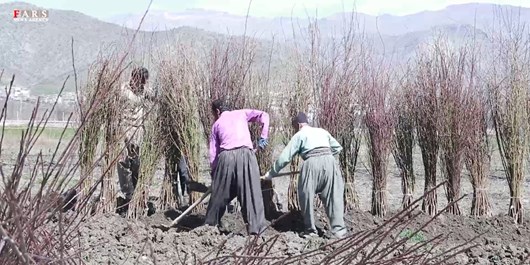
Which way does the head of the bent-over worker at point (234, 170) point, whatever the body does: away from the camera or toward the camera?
away from the camera

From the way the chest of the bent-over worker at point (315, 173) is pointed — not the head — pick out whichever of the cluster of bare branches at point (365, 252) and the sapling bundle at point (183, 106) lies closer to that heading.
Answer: the sapling bundle

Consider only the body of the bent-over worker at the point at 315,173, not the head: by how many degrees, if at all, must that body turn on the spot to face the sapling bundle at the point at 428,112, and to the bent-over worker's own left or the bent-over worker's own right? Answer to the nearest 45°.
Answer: approximately 90° to the bent-over worker's own right

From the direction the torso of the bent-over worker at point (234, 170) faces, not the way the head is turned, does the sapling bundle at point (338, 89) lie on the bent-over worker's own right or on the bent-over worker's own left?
on the bent-over worker's own right

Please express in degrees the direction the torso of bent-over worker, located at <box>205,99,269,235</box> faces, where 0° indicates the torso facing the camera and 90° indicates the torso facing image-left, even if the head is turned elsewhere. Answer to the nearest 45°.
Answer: approximately 135°

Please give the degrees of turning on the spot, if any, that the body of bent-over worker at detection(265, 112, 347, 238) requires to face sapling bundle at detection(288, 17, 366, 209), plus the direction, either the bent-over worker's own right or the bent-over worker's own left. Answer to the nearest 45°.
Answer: approximately 45° to the bent-over worker's own right

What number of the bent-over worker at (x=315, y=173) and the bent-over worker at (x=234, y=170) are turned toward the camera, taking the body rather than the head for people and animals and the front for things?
0

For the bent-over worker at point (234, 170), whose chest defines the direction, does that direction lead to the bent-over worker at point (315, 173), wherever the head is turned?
no

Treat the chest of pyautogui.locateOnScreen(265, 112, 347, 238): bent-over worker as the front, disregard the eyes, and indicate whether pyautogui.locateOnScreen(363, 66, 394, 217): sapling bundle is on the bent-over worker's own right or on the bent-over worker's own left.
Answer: on the bent-over worker's own right

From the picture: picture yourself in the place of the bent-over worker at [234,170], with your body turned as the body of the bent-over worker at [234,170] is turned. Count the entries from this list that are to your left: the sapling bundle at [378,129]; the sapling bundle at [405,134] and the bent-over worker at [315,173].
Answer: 0

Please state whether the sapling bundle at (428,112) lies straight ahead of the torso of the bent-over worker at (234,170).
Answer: no

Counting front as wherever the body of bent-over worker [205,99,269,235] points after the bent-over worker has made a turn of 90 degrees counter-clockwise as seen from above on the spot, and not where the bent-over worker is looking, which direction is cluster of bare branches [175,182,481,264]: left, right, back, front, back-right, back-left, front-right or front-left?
back-left

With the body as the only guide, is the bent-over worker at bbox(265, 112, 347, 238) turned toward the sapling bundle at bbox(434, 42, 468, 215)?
no
